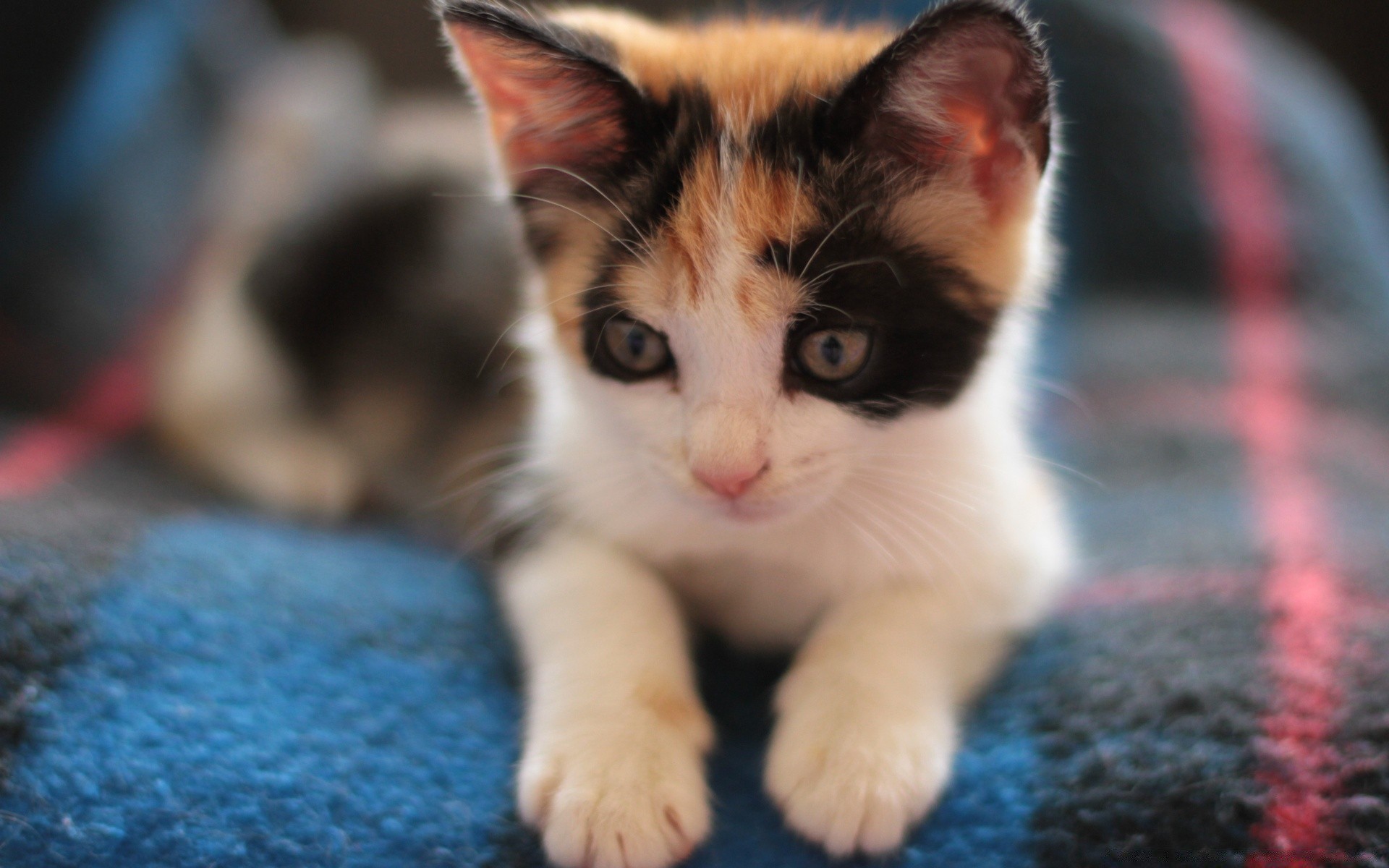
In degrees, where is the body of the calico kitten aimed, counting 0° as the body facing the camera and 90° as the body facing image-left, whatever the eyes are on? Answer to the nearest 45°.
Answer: approximately 0°
